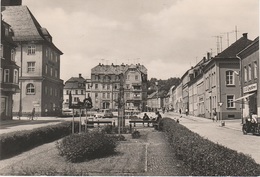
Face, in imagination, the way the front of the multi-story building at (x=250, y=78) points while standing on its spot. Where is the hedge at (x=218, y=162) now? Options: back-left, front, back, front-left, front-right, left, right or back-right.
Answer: front-left

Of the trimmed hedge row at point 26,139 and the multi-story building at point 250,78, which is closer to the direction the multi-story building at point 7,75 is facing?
the multi-story building

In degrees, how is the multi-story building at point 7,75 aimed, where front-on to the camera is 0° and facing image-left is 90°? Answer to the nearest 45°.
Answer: approximately 315°

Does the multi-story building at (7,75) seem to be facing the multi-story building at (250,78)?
yes

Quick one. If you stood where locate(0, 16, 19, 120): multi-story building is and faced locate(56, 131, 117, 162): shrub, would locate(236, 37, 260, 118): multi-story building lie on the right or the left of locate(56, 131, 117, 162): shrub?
left

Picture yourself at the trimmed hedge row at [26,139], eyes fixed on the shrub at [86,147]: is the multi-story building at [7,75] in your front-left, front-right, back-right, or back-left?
back-left

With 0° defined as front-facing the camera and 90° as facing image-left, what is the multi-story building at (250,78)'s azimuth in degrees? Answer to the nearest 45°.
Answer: approximately 45°

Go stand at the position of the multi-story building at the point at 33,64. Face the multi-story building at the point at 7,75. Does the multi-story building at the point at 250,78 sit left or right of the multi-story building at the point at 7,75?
left
